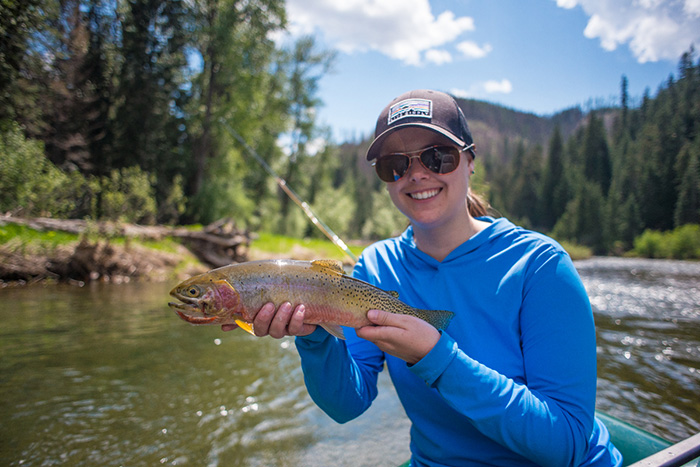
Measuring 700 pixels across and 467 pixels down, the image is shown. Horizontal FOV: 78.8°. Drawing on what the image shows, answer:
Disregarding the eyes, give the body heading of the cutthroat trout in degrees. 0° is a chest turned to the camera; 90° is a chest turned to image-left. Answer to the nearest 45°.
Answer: approximately 90°

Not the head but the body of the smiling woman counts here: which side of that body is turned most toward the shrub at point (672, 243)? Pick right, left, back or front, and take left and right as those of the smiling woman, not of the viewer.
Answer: back

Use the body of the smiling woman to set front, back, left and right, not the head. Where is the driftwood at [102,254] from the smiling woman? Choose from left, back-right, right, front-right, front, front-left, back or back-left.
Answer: right

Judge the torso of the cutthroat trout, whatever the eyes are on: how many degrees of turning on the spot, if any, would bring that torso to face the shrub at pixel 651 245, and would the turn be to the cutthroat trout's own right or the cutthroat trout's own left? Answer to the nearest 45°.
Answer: approximately 135° to the cutthroat trout's own right

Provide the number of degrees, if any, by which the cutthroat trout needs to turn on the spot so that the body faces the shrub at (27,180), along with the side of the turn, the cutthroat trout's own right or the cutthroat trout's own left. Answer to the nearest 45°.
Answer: approximately 45° to the cutthroat trout's own right

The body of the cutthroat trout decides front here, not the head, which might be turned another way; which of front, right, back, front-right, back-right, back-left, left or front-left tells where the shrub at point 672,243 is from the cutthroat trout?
back-right

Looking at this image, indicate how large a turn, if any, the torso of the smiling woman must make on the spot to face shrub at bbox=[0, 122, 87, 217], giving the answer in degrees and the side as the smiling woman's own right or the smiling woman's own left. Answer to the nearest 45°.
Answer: approximately 90° to the smiling woman's own right

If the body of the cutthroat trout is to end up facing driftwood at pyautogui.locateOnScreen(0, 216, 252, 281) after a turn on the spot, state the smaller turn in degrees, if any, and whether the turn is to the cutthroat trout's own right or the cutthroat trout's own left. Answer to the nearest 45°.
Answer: approximately 45° to the cutthroat trout's own right

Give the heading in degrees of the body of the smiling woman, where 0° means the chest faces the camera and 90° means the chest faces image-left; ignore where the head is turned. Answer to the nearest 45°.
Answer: approximately 45°
